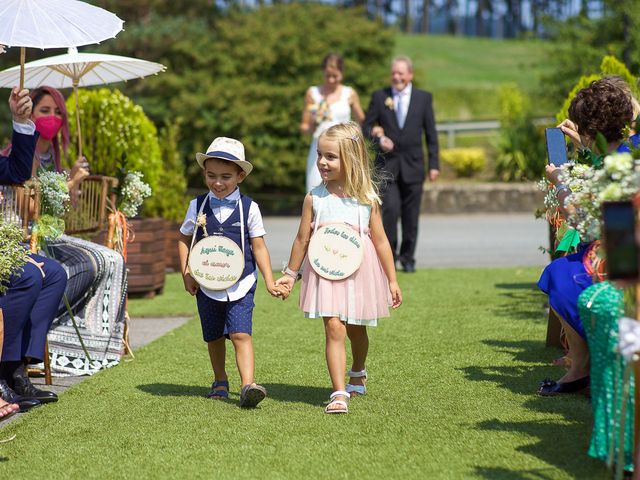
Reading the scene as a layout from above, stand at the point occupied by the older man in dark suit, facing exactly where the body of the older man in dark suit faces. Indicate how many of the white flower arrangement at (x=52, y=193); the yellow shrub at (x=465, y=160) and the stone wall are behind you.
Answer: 2

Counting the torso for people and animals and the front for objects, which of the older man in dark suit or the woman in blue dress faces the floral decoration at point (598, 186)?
the older man in dark suit

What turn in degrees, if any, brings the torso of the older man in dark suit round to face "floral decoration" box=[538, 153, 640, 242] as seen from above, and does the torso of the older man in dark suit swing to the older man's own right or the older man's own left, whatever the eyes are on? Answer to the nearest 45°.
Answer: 0° — they already face it

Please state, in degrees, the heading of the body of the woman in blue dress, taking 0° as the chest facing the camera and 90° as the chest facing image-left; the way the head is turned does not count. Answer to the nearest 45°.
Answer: approximately 90°

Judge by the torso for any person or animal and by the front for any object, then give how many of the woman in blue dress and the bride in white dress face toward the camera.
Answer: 1

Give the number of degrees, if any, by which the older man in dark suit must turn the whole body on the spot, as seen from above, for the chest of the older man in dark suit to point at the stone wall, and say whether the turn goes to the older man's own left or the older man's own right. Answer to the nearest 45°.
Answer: approximately 180°

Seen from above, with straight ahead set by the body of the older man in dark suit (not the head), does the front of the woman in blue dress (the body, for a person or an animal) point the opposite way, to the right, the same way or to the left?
to the right

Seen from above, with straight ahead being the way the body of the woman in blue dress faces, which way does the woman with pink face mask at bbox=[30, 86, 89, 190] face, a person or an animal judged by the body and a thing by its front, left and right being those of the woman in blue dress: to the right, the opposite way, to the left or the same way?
the opposite way

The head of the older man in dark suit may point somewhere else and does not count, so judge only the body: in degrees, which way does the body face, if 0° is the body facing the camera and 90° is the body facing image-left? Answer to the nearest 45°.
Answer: approximately 0°
